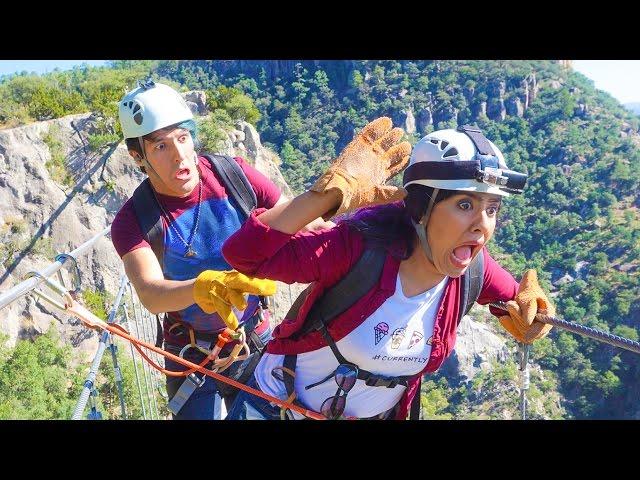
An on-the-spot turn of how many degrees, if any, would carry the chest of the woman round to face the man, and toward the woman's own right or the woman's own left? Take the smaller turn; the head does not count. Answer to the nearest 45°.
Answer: approximately 180°

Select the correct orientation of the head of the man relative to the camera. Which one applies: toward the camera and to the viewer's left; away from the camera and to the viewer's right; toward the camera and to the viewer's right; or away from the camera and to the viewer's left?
toward the camera and to the viewer's right

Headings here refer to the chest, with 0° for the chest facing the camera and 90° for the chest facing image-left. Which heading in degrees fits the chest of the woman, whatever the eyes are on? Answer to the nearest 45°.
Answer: approximately 315°

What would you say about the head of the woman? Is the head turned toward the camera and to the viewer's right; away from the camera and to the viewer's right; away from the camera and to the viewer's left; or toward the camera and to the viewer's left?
toward the camera and to the viewer's right

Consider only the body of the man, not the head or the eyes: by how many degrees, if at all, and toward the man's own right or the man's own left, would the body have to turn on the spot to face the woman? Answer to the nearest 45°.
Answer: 0° — they already face them

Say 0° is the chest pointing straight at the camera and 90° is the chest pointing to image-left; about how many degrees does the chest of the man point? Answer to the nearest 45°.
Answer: approximately 315°
